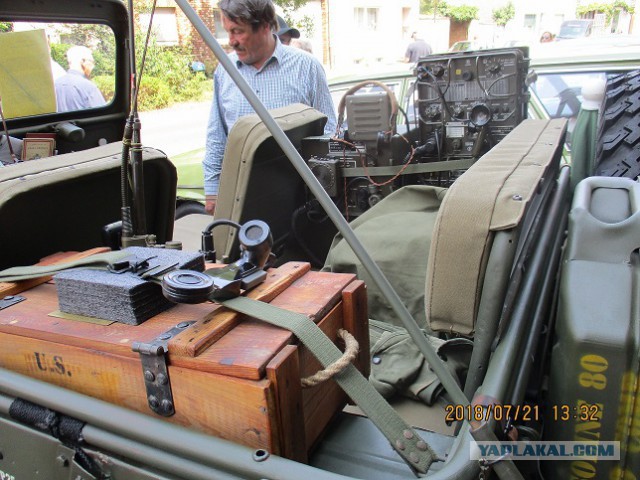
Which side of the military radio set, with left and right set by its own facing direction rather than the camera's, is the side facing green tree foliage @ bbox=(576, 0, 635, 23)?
back

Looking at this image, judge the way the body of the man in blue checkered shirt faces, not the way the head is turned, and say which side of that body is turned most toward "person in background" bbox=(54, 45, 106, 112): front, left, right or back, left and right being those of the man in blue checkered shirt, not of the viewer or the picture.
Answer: right

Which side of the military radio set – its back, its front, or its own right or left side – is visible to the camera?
front

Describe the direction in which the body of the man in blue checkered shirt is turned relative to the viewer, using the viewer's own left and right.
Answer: facing the viewer and to the left of the viewer

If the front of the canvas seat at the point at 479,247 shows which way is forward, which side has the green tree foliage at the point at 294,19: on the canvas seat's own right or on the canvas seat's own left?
on the canvas seat's own right

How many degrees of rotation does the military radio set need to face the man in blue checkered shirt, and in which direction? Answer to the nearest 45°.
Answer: approximately 90° to its right

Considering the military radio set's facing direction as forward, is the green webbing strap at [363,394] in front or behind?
in front

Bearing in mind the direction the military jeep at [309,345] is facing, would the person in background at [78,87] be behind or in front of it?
in front

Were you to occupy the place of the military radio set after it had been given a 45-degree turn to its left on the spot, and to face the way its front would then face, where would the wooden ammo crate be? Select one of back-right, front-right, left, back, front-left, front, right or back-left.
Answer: front-right

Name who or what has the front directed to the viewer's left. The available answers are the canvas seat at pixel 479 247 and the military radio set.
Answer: the canvas seat

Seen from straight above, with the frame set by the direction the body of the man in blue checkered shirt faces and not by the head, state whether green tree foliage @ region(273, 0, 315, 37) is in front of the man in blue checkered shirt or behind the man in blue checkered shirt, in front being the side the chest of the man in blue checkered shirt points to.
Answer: behind

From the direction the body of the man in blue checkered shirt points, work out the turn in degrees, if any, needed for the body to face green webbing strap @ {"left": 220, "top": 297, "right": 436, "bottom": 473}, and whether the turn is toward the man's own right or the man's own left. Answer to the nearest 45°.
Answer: approximately 45° to the man's own left

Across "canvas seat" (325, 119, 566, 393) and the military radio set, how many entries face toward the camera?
1

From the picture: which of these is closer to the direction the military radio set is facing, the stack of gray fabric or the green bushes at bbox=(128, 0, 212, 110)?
the stack of gray fabric

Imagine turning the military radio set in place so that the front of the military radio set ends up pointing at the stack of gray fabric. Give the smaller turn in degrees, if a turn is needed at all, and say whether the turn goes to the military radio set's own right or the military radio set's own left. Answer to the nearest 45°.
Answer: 0° — it already faces it

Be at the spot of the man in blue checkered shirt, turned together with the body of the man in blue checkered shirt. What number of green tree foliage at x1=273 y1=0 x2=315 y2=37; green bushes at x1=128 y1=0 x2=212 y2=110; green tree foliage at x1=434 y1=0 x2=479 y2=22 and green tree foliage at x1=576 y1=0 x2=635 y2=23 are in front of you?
0

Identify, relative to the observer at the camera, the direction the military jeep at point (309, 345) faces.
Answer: facing away from the viewer and to the left of the viewer
